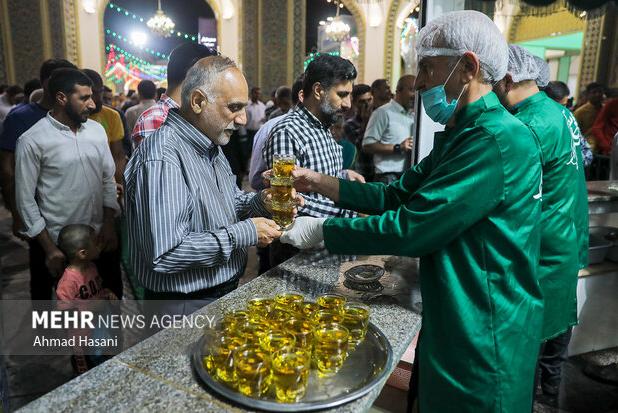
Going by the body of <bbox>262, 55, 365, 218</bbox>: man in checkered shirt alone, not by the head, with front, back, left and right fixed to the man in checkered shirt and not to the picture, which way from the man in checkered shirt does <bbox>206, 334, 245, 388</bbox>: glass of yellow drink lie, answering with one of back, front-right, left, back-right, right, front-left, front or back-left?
front-right

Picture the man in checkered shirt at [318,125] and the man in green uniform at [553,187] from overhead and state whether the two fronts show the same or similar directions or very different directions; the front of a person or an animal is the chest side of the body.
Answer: very different directions

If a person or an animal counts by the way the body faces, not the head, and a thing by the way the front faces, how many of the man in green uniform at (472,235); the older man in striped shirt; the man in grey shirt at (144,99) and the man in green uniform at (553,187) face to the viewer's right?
1

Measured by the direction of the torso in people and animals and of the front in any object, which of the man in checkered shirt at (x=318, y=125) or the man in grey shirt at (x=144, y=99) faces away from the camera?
the man in grey shirt

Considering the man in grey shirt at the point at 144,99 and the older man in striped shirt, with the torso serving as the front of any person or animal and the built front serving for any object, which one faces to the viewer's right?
the older man in striped shirt

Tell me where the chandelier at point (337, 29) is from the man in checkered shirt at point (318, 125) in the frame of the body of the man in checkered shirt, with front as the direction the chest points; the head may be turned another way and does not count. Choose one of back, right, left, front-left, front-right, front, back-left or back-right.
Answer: back-left

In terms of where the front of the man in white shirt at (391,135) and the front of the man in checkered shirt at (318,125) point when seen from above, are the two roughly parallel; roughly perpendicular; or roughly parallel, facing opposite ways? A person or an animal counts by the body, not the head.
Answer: roughly parallel

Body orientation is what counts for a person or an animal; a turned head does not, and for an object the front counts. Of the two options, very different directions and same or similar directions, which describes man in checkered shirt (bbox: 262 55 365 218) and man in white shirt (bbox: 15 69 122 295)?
same or similar directions

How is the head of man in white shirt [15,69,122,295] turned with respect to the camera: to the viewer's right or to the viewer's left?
to the viewer's right

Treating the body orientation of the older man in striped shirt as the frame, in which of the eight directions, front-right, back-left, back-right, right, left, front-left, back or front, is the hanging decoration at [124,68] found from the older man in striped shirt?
left

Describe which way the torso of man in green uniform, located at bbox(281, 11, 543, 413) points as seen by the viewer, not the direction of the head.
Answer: to the viewer's left

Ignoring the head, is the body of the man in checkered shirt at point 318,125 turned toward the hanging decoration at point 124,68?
no

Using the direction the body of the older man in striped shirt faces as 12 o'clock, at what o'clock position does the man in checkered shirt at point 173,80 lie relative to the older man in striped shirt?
The man in checkered shirt is roughly at 9 o'clock from the older man in striped shirt.

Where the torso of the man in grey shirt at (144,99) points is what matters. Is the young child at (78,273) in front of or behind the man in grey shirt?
behind

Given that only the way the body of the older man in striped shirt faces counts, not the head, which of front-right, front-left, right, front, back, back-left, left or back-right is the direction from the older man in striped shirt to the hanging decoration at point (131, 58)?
left

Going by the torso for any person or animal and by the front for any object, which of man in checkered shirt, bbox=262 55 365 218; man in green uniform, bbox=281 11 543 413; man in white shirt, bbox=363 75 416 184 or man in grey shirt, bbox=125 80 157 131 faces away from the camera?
man in grey shirt, bbox=125 80 157 131

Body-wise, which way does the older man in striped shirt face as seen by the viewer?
to the viewer's right
